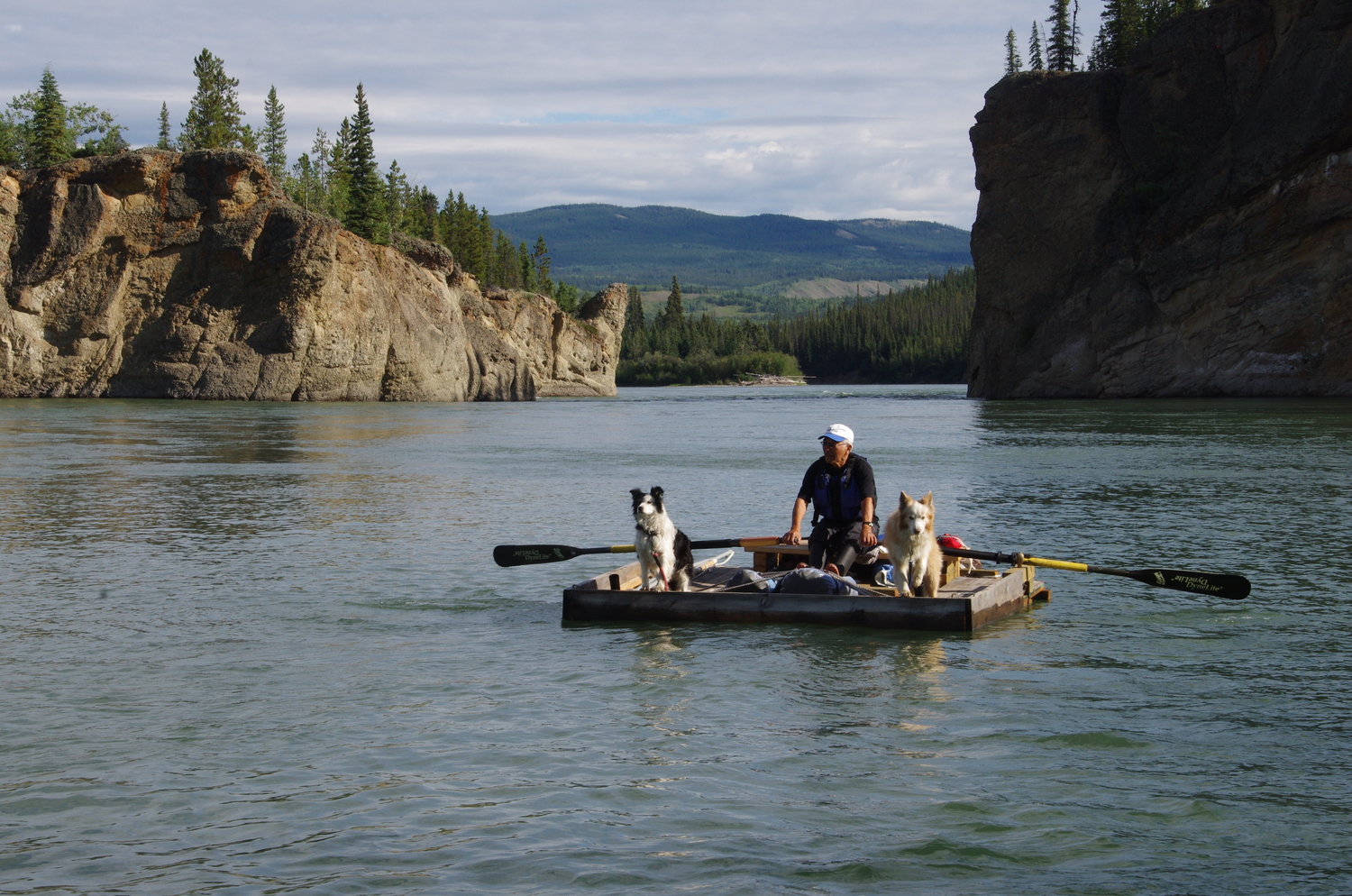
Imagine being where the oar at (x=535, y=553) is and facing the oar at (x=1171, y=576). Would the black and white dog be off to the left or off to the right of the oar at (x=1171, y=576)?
right

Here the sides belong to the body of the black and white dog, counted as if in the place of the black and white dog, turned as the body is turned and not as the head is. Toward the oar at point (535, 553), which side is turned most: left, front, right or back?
right

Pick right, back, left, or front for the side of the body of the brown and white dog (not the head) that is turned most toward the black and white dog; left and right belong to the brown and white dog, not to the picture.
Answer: right

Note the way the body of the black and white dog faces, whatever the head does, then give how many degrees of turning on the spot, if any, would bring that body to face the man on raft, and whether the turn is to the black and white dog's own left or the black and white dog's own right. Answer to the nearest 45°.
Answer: approximately 135° to the black and white dog's own left

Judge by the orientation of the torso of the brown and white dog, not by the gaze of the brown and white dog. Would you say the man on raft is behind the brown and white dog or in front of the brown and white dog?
behind

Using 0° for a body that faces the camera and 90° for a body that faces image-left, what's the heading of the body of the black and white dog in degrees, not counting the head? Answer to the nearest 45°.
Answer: approximately 45°

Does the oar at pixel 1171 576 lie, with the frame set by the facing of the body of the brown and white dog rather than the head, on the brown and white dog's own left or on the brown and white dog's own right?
on the brown and white dog's own left
